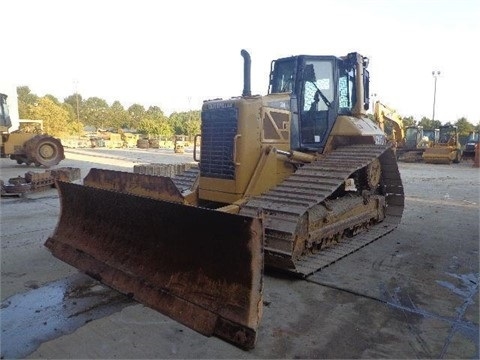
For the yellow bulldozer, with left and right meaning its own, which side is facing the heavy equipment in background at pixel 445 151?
back

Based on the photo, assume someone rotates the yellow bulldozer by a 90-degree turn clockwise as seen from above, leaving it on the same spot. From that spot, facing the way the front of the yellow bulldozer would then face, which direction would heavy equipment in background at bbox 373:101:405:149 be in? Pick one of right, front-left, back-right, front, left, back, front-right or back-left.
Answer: right

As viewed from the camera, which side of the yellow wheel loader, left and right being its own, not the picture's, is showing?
left

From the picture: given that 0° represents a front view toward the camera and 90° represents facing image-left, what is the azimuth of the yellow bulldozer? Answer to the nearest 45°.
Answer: approximately 45°

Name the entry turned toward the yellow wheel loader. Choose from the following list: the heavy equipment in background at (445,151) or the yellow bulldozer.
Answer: the heavy equipment in background

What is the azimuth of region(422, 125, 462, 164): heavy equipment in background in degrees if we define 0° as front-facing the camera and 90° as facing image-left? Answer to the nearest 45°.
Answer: approximately 45°
